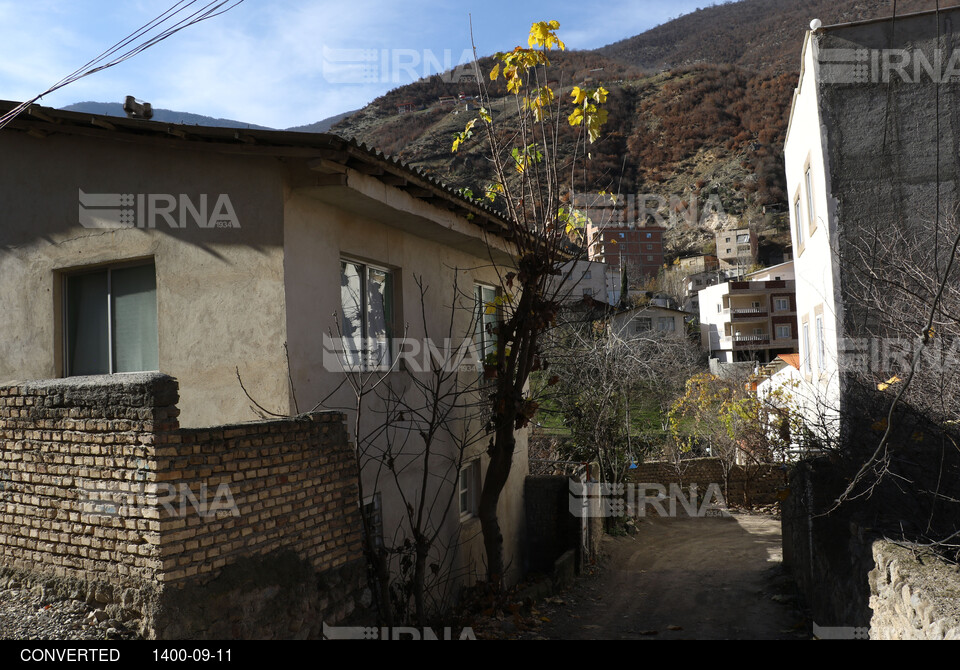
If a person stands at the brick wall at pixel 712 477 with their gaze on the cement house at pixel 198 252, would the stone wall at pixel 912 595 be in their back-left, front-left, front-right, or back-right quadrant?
front-left

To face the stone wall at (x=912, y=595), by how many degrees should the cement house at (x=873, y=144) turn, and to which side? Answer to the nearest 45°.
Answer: approximately 90° to its left

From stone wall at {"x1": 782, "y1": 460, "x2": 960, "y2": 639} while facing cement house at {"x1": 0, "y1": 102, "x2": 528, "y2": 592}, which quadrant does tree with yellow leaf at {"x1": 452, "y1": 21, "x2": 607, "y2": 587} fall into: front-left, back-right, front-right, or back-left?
front-right

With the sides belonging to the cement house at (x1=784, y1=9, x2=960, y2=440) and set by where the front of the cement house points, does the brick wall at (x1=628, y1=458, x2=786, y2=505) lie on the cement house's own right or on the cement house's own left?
on the cement house's own right

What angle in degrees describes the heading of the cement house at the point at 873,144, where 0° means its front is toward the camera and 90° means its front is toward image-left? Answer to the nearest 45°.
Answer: approximately 90°

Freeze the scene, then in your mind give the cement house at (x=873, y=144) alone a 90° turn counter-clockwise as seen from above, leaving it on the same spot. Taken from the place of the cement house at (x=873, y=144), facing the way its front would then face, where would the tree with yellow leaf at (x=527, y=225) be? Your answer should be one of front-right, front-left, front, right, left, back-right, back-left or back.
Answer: front-right

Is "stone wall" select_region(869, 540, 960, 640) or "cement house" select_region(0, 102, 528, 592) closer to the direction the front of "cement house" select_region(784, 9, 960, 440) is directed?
the cement house

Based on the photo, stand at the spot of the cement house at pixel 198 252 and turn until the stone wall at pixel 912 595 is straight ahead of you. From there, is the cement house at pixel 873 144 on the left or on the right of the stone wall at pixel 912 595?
left
